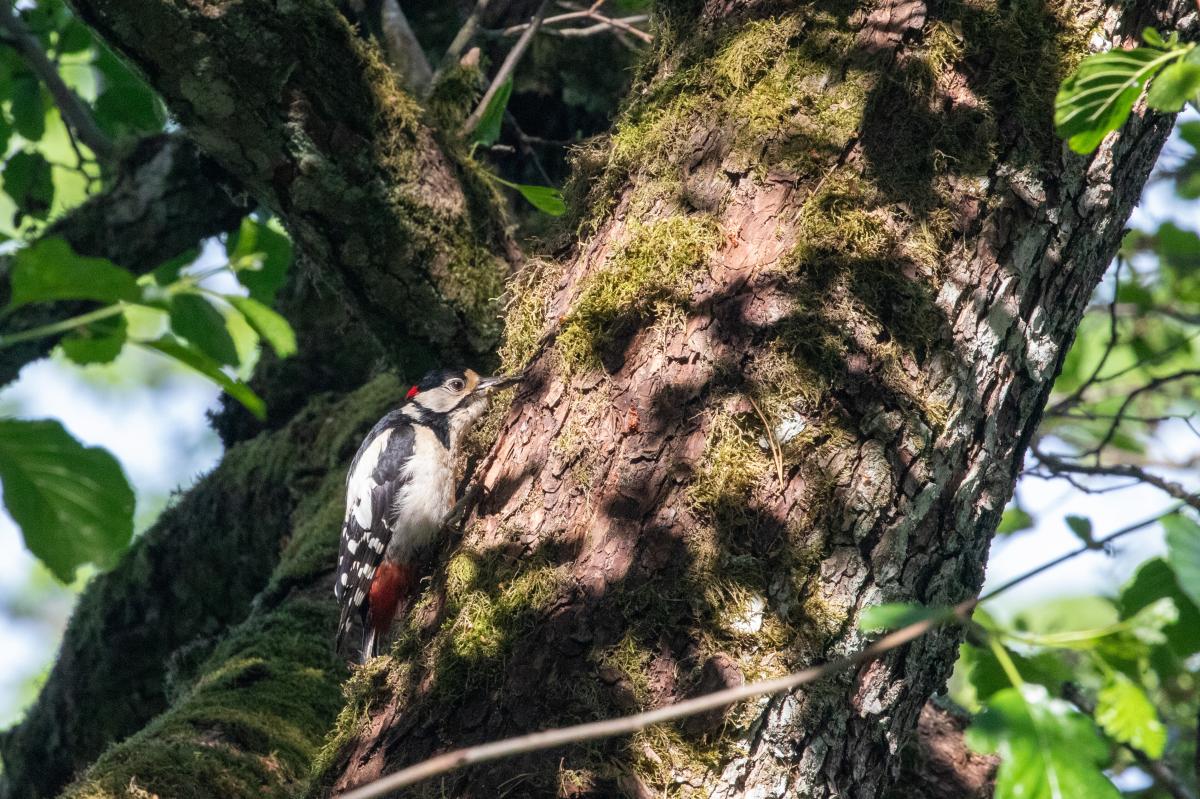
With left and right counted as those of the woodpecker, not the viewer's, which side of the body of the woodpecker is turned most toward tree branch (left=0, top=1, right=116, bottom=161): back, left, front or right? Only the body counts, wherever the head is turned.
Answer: back

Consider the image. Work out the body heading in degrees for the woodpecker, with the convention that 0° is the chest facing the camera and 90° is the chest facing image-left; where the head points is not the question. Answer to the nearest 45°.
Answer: approximately 270°

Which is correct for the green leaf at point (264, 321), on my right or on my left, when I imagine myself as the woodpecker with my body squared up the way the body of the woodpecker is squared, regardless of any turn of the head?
on my right

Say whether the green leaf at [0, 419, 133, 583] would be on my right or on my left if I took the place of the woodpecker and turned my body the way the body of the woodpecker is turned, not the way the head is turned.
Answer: on my right

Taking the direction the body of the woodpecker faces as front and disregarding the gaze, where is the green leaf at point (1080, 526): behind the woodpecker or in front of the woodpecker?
in front
